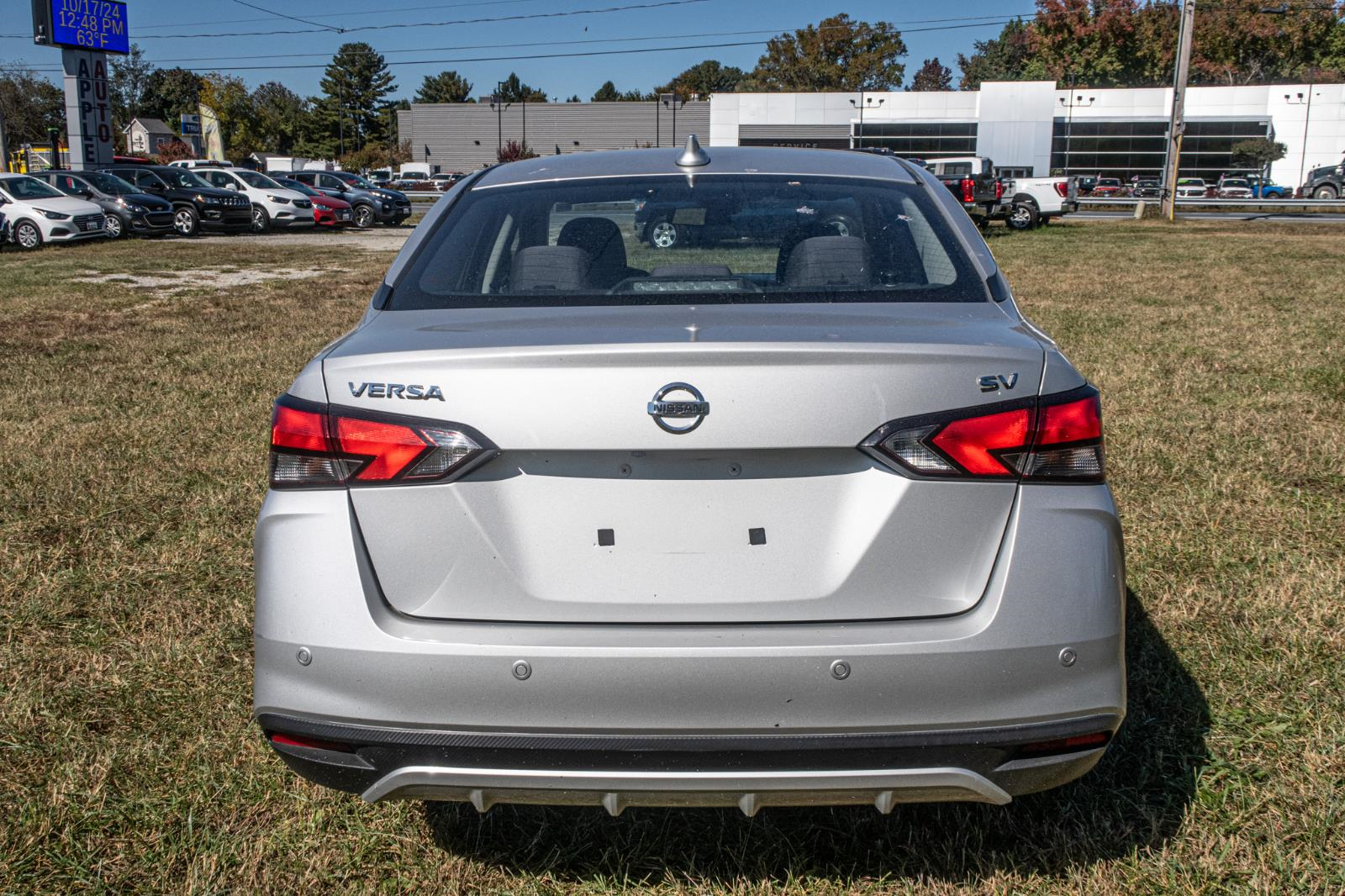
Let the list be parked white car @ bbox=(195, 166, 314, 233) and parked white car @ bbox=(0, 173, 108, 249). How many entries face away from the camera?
0

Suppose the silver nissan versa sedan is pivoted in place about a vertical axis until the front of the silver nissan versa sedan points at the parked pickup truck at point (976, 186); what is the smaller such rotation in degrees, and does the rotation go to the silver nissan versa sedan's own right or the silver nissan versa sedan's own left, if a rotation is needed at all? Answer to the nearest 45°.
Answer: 0° — it already faces it

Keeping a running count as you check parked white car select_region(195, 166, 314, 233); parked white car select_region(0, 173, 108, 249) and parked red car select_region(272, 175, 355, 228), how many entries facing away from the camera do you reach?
0

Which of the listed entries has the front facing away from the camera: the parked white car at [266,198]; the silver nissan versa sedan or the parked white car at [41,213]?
the silver nissan versa sedan

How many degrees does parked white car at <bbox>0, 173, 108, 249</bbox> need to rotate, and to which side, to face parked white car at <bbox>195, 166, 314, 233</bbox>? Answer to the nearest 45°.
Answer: approximately 90° to its left

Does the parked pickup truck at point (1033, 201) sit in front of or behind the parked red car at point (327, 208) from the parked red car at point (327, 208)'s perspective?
in front

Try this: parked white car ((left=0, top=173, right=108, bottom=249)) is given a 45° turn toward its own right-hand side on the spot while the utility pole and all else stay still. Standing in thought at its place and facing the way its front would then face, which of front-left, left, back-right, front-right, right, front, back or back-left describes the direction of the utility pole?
left

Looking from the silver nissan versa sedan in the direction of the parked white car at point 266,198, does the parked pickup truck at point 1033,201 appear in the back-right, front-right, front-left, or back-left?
front-right

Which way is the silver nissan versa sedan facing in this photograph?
away from the camera

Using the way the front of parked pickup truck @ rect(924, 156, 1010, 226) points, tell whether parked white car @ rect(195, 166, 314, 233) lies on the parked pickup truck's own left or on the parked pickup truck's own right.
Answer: on the parked pickup truck's own left

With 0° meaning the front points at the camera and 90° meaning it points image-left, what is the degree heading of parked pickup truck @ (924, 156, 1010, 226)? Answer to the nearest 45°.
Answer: approximately 135°

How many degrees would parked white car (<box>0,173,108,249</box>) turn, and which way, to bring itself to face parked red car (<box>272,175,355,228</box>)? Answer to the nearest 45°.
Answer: approximately 90° to its left

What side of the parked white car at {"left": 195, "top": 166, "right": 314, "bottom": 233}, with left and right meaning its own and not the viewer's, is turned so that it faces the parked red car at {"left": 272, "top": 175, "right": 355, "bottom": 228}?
left

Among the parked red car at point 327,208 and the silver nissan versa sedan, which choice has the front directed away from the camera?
the silver nissan versa sedan
